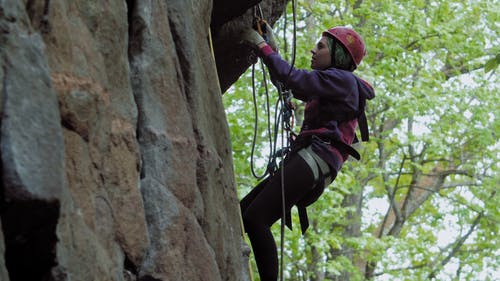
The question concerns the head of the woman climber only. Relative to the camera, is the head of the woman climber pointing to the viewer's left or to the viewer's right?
to the viewer's left

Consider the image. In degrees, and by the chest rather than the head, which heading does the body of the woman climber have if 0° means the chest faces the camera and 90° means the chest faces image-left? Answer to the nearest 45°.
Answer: approximately 90°

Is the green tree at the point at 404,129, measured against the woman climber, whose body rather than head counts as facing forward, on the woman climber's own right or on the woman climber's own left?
on the woman climber's own right
